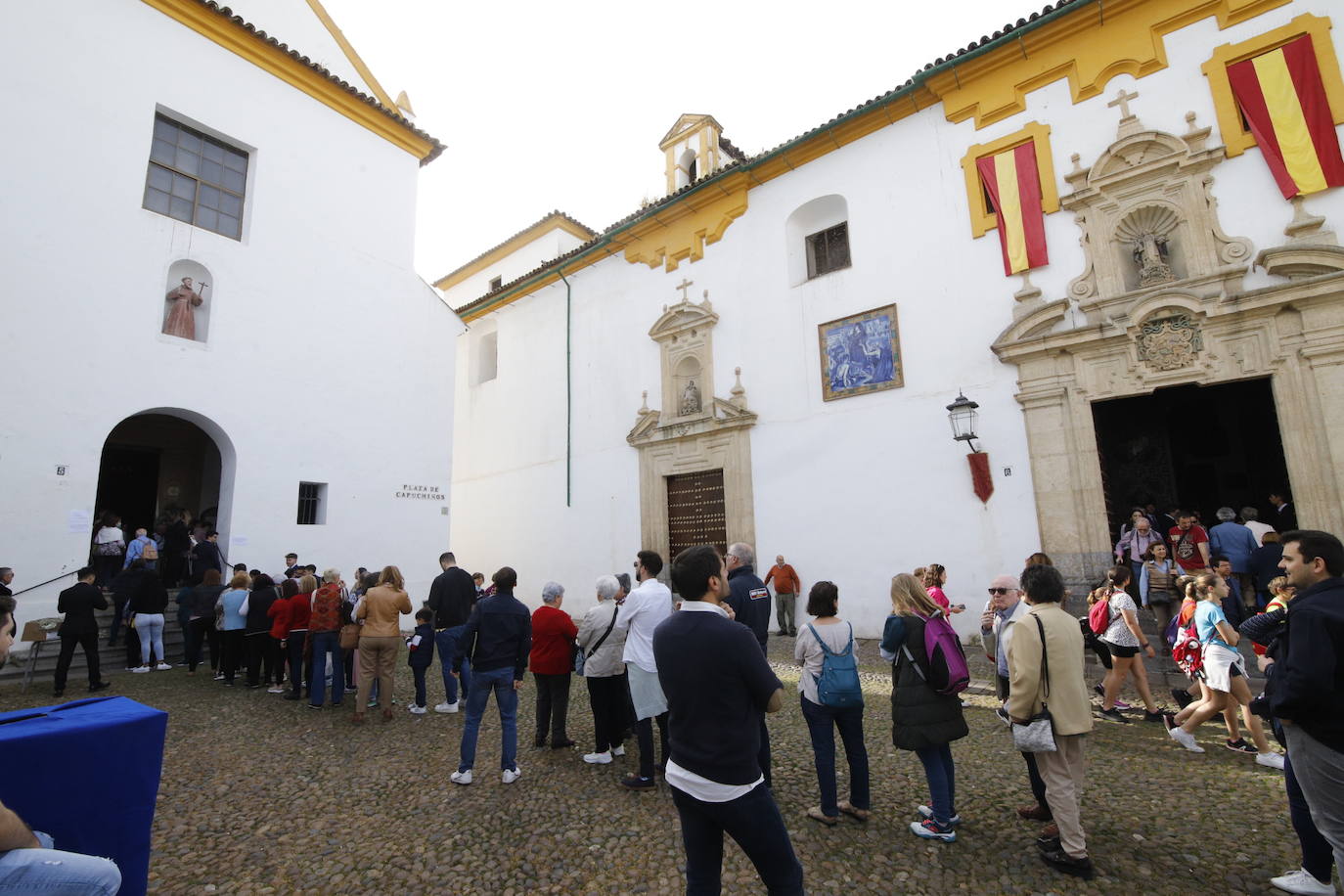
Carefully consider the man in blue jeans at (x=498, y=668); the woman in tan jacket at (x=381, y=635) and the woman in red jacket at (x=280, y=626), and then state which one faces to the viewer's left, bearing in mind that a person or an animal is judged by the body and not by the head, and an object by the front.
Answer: the woman in red jacket

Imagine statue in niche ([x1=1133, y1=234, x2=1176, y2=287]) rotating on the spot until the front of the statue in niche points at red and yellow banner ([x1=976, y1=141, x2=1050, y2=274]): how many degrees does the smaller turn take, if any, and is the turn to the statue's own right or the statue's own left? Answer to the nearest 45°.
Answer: approximately 45° to the statue's own right

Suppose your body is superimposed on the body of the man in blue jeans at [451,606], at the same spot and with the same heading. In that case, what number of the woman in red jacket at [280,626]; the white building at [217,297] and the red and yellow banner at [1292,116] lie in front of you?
2

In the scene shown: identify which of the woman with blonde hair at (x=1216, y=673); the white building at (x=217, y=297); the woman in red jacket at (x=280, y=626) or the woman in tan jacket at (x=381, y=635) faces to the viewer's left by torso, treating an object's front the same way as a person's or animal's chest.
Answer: the woman in red jacket

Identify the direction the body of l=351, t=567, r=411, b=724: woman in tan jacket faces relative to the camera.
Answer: away from the camera

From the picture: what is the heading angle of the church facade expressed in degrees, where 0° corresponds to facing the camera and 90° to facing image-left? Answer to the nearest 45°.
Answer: approximately 45°

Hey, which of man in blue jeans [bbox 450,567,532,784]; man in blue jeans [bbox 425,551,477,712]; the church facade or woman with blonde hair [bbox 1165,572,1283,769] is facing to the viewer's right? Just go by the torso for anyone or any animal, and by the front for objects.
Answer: the woman with blonde hair
